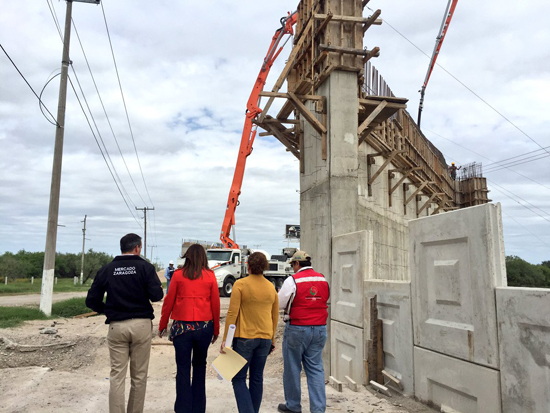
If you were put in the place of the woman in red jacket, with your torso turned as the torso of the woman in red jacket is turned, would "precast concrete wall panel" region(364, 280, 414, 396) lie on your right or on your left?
on your right

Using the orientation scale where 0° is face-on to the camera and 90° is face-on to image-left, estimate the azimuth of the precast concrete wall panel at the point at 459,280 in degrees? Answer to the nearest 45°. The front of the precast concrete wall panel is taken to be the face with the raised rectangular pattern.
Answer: approximately 45°

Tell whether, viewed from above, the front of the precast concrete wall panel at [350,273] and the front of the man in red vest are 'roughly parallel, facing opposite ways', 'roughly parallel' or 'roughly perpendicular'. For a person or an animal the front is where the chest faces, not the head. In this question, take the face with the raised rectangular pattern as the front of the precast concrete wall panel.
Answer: roughly perpendicular

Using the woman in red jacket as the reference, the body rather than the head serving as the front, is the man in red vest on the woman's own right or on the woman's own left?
on the woman's own right

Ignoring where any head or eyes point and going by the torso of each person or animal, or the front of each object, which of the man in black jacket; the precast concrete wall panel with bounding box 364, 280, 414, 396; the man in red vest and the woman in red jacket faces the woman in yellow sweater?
the precast concrete wall panel

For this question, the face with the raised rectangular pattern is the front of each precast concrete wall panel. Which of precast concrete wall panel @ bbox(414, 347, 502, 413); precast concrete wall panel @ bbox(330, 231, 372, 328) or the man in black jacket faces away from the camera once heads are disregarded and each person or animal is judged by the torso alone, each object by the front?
the man in black jacket

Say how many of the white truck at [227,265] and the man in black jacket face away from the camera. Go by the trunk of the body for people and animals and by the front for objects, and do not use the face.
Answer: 1

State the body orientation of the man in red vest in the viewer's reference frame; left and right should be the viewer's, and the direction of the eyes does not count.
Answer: facing away from the viewer and to the left of the viewer

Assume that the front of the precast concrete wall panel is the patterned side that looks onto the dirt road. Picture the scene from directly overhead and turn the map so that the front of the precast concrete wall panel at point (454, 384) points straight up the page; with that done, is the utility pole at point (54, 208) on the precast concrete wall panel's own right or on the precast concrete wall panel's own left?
on the precast concrete wall panel's own right

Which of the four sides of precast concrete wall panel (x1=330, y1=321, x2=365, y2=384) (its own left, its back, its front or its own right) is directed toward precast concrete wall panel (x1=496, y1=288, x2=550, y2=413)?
left

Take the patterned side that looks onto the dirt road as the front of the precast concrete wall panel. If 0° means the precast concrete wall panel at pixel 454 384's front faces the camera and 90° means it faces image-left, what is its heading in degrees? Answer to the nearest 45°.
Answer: approximately 45°

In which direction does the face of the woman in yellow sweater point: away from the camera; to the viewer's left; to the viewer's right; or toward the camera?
away from the camera

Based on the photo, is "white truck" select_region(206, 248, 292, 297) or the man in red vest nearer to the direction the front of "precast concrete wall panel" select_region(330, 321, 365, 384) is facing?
the man in red vest
